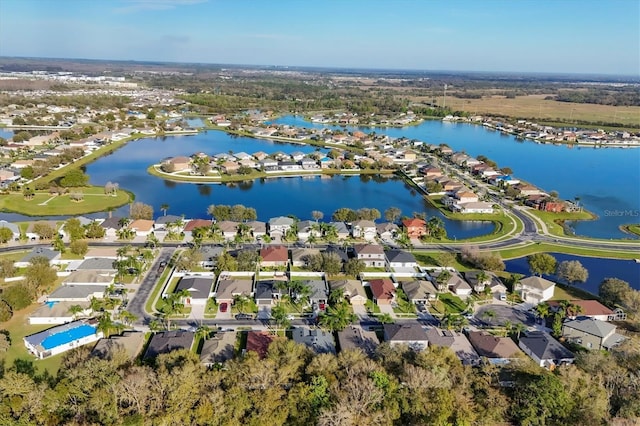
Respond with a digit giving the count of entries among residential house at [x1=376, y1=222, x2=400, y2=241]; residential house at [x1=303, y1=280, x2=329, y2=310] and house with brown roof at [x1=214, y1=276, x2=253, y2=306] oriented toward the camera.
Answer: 3

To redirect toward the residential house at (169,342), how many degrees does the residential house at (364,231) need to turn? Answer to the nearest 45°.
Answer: approximately 45° to its right

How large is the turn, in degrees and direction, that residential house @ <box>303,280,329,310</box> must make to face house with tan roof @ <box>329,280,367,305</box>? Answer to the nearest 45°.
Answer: approximately 90° to its left

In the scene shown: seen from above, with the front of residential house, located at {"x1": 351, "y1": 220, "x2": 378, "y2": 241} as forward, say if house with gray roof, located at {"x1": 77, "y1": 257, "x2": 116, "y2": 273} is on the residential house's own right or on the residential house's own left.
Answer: on the residential house's own right

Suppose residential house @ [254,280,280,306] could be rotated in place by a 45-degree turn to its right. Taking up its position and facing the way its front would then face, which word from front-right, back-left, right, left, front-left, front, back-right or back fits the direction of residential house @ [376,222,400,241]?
back

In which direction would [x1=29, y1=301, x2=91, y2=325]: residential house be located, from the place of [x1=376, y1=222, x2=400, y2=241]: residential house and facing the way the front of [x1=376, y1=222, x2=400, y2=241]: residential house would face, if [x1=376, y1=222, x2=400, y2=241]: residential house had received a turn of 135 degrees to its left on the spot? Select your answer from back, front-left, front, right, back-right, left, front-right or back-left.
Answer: back

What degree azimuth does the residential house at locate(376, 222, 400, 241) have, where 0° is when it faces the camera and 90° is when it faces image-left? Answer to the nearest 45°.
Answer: approximately 0°

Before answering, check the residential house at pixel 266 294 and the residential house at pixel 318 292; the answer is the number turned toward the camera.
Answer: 2

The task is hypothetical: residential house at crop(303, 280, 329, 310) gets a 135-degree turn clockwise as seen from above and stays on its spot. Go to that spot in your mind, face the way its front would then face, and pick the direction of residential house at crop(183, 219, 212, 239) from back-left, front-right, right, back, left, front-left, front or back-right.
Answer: front

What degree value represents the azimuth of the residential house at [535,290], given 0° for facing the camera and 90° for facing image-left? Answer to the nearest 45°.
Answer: approximately 45°

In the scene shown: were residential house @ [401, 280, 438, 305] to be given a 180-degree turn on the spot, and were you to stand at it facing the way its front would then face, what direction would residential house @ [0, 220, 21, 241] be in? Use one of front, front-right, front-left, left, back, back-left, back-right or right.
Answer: left

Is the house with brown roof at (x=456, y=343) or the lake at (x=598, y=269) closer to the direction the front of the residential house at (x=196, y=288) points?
the house with brown roof

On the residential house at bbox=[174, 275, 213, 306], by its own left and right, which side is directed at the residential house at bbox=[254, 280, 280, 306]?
left

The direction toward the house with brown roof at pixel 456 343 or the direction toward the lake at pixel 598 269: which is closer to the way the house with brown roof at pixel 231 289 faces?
the house with brown roof

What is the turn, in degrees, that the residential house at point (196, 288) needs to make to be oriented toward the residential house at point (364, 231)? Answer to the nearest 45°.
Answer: approximately 135° to its left

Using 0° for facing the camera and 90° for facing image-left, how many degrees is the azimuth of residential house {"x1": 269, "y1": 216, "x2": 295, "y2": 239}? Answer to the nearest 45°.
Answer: approximately 0°

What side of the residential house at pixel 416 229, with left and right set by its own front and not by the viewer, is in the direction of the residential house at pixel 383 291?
front

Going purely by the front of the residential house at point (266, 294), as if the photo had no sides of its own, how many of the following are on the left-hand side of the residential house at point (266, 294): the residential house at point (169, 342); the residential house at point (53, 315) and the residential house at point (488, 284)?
1
